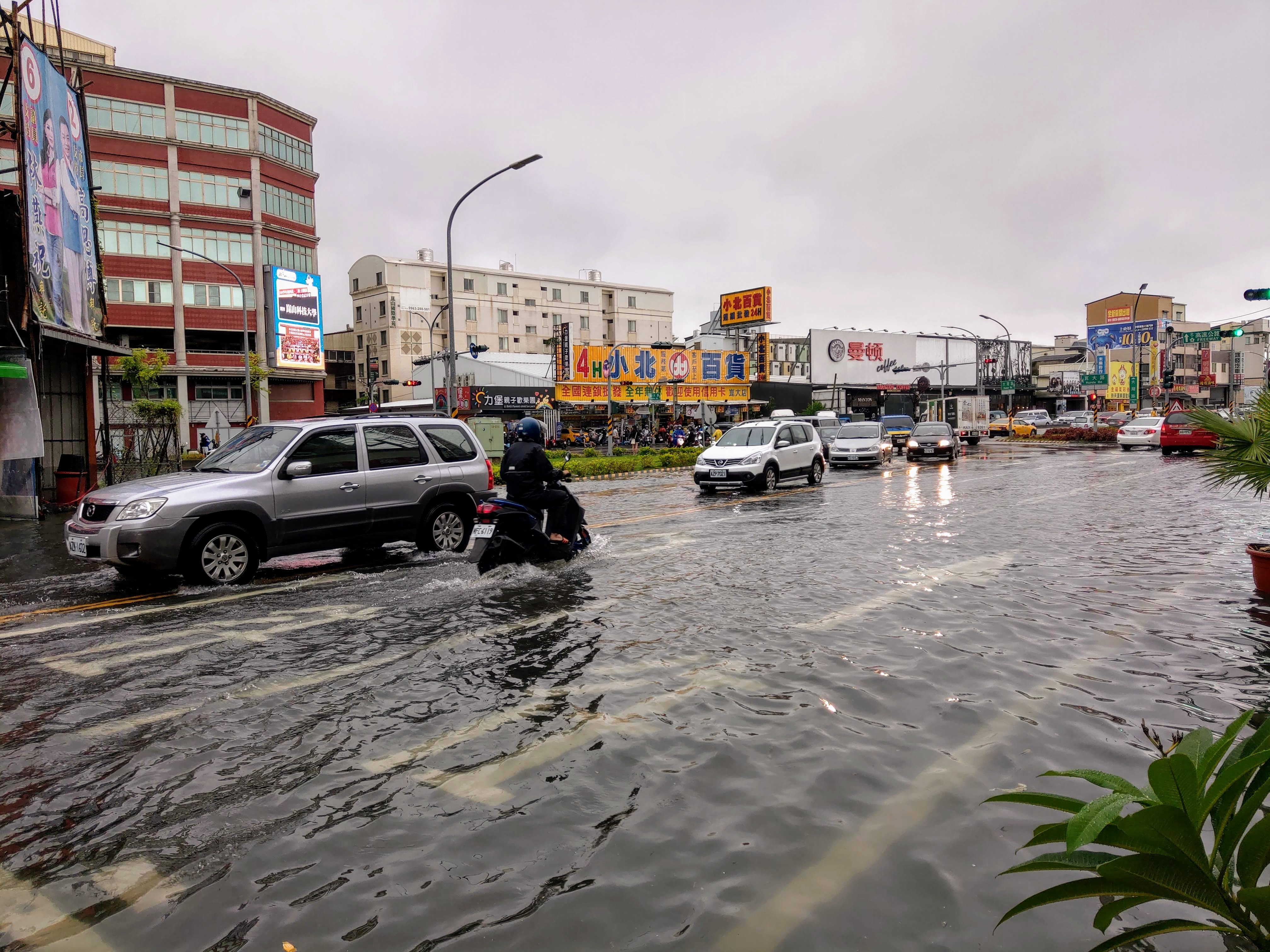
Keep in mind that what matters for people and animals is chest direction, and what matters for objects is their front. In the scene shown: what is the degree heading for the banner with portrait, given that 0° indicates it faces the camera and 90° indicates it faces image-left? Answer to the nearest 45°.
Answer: approximately 315°

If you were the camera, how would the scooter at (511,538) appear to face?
facing away from the viewer and to the right of the viewer

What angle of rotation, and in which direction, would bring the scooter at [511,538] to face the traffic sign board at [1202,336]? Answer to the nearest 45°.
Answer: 0° — it already faces it

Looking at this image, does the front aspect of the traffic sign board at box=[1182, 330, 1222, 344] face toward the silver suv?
yes

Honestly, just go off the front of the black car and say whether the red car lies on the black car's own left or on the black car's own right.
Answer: on the black car's own left

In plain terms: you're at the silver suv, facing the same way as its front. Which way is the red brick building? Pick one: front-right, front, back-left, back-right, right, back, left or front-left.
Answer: back-right

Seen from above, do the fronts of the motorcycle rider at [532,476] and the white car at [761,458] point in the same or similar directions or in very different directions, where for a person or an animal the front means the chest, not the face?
very different directions

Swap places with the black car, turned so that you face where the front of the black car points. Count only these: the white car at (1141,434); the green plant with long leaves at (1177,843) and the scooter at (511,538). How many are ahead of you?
2

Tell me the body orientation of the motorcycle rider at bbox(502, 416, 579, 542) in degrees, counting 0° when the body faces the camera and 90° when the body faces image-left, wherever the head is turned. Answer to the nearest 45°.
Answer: approximately 225°

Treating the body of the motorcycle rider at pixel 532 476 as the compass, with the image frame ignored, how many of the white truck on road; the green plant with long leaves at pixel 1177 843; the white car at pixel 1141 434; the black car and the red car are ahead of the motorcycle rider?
4
